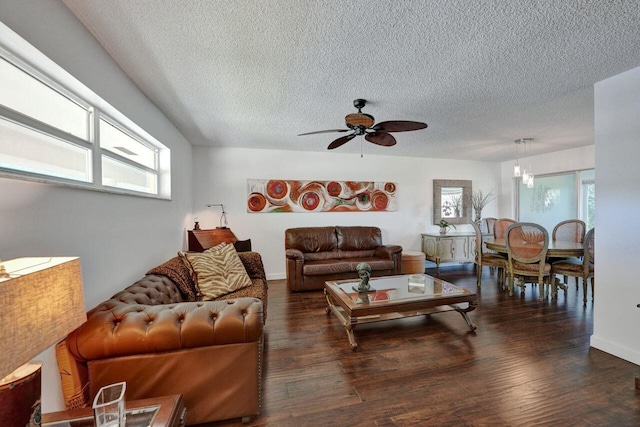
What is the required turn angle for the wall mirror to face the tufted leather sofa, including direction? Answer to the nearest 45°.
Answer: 0° — it already faces it

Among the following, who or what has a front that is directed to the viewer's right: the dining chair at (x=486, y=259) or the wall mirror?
the dining chair

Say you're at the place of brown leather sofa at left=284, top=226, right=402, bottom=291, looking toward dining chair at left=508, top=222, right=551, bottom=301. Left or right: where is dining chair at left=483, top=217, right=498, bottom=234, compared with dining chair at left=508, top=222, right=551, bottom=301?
left

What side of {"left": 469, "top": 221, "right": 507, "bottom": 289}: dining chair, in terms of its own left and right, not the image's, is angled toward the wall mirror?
left

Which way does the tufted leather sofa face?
to the viewer's right

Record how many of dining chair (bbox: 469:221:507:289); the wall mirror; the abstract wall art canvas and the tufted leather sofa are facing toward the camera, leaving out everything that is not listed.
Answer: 2

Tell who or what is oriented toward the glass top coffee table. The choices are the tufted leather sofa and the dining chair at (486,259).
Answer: the tufted leather sofa

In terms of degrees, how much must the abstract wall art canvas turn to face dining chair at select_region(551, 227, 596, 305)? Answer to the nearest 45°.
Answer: approximately 45° to its left

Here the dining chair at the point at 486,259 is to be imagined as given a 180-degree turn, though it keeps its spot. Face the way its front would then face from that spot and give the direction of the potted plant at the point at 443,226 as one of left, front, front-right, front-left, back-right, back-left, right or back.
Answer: front-right

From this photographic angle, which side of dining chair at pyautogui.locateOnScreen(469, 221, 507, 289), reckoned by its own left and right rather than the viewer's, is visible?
right
